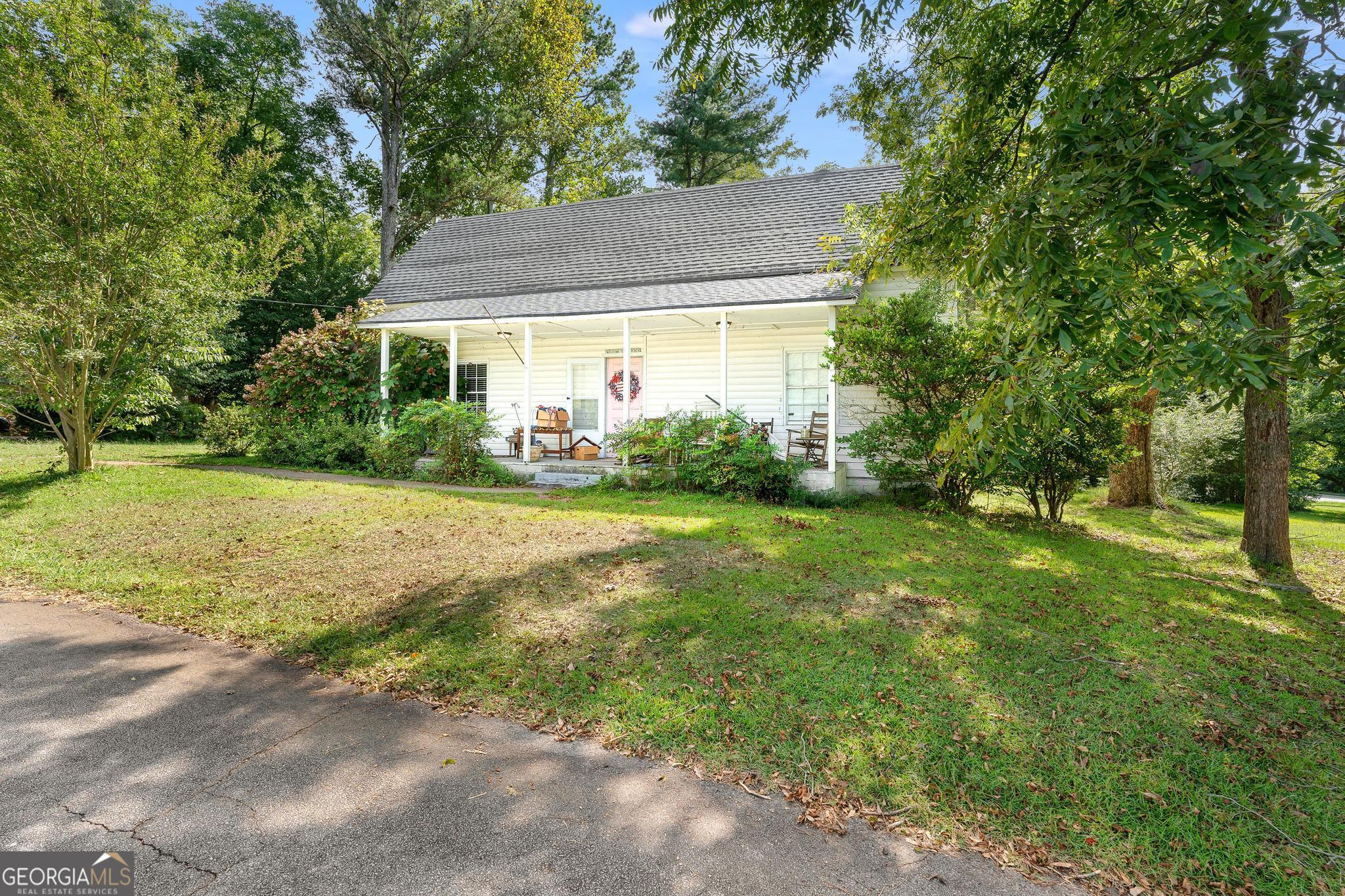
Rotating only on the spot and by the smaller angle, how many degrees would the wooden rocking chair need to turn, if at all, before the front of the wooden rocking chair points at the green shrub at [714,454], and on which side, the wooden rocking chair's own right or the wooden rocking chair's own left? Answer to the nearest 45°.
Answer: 0° — it already faces it

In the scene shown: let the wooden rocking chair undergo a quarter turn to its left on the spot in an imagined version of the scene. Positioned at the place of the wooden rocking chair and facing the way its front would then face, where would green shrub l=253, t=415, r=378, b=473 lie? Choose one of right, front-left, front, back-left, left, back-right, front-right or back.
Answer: back-right

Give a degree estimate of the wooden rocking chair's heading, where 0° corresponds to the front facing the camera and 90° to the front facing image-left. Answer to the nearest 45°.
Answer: approximately 45°

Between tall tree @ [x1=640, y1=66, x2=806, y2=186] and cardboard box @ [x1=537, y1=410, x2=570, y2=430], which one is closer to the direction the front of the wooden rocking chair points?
the cardboard box

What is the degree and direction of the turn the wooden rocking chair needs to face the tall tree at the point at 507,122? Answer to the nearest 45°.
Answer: approximately 90° to its right

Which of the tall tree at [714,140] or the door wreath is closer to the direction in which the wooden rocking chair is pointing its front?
the door wreath

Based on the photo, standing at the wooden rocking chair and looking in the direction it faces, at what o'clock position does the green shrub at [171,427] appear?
The green shrub is roughly at 2 o'clock from the wooden rocking chair.

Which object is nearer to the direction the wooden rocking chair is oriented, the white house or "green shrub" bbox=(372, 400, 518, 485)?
the green shrub

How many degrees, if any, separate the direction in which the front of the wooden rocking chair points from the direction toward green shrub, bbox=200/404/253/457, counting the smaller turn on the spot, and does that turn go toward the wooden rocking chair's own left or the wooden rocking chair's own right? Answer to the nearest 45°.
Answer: approximately 45° to the wooden rocking chair's own right
